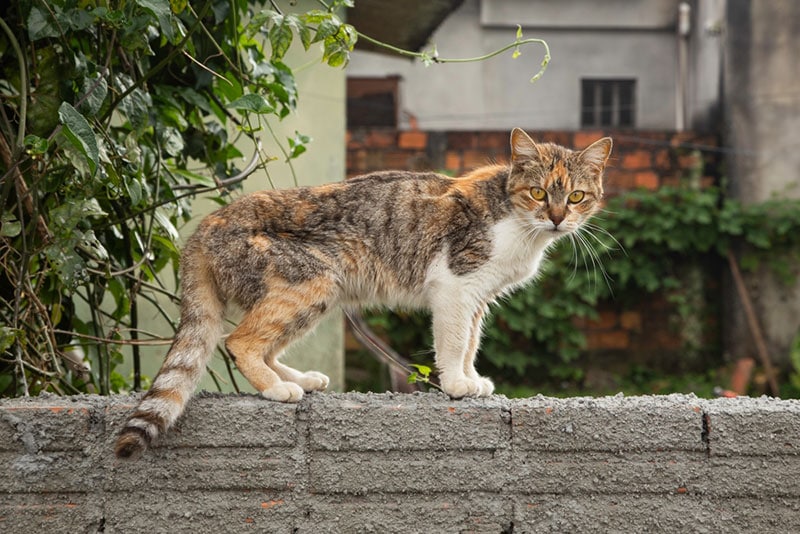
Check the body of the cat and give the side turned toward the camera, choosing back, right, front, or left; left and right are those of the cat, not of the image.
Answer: right

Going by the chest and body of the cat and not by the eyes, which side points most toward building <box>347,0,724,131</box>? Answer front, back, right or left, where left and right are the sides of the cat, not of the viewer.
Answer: left
